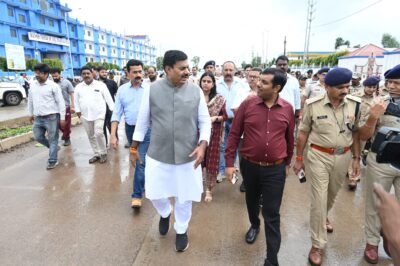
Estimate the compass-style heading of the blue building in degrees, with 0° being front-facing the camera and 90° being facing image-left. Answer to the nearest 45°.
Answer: approximately 315°

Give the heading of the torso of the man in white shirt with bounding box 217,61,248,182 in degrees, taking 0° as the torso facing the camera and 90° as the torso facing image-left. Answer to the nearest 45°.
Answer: approximately 0°

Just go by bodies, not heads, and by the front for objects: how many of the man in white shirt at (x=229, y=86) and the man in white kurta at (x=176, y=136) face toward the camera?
2

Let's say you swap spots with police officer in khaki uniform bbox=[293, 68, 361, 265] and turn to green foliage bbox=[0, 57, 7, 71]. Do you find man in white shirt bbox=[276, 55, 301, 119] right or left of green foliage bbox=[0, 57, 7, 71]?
right

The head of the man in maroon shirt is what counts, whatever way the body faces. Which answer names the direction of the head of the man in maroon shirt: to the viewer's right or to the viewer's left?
to the viewer's left

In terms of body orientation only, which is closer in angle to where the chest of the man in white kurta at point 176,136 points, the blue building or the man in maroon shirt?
the man in maroon shirt

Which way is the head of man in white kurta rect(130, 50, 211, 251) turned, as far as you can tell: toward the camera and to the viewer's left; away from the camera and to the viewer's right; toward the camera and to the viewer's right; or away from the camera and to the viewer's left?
toward the camera and to the viewer's right

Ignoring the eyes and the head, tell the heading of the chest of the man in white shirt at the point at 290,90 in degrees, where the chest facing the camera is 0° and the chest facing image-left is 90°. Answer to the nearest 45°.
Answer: approximately 0°

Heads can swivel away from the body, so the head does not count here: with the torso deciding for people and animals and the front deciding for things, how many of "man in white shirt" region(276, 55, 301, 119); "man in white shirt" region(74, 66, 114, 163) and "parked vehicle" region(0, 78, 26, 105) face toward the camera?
2
